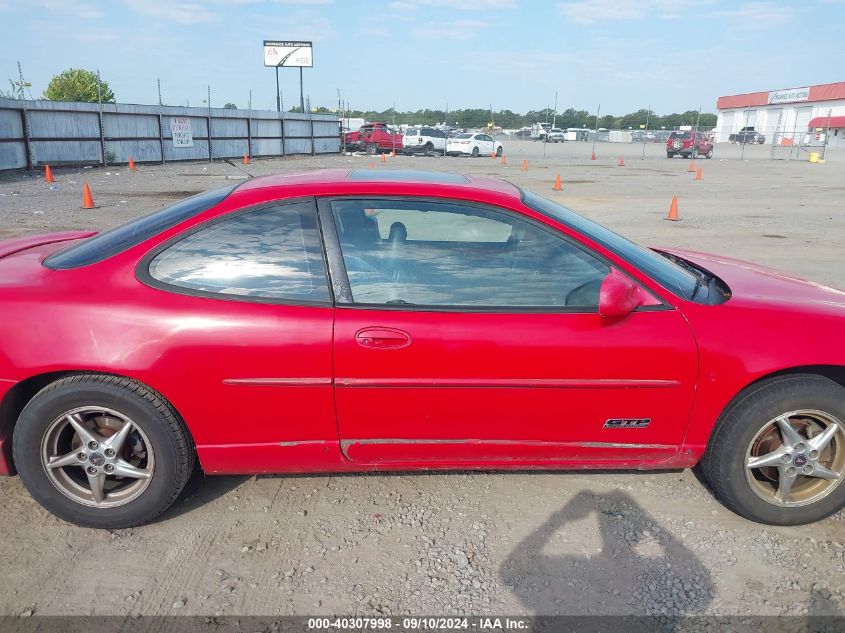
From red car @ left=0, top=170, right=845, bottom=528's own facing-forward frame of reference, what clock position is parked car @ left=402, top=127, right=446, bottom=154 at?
The parked car is roughly at 9 o'clock from the red car.

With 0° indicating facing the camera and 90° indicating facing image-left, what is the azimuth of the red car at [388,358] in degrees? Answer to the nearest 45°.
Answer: approximately 270°

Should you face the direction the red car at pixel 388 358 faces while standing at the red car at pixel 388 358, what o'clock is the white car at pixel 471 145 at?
The white car is roughly at 9 o'clock from the red car.

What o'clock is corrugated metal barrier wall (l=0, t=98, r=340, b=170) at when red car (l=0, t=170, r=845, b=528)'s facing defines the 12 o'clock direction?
The corrugated metal barrier wall is roughly at 8 o'clock from the red car.
